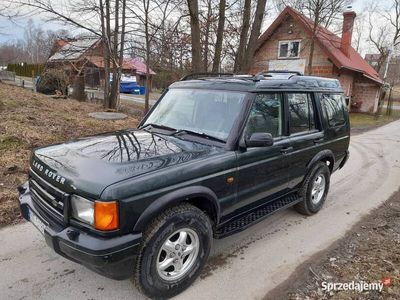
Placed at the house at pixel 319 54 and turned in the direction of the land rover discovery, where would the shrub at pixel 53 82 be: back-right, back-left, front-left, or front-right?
front-right

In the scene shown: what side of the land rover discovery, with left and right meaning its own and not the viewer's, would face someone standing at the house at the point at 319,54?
back

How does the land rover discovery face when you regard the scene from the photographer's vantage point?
facing the viewer and to the left of the viewer

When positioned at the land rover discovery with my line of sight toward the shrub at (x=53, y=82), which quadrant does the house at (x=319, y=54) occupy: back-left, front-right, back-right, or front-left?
front-right

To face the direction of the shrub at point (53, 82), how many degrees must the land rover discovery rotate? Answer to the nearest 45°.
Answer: approximately 90° to its right

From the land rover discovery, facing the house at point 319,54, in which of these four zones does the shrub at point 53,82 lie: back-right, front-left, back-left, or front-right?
front-left
